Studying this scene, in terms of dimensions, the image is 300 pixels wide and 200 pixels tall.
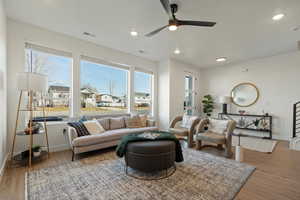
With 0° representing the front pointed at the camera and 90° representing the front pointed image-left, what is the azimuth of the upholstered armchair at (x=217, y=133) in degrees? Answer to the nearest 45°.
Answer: approximately 45°

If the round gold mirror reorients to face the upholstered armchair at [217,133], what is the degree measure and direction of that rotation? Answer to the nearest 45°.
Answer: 0° — it already faces it

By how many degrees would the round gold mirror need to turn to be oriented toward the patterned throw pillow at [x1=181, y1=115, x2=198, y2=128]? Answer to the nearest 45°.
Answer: approximately 45° to its right

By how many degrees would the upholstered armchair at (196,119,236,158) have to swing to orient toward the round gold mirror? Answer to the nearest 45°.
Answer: approximately 135° to its right

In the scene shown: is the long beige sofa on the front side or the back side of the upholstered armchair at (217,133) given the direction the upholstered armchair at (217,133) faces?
on the front side

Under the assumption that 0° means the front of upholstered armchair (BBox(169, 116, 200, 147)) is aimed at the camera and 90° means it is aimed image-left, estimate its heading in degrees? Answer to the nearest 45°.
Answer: approximately 45°

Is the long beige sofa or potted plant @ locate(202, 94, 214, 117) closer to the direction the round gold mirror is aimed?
the long beige sofa

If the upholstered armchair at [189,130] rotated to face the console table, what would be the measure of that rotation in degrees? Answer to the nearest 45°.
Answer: approximately 180°

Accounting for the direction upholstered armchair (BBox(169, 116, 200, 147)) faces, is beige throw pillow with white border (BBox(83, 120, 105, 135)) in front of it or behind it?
in front

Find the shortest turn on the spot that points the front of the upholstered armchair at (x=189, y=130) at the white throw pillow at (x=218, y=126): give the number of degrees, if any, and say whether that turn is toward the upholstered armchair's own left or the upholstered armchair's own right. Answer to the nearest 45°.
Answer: approximately 135° to the upholstered armchair's own left

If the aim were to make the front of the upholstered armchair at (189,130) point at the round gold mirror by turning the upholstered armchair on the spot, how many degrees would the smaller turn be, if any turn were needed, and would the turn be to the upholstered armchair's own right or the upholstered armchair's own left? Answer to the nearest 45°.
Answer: approximately 180°

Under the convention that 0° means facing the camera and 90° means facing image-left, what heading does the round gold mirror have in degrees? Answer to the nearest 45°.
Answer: approximately 0°

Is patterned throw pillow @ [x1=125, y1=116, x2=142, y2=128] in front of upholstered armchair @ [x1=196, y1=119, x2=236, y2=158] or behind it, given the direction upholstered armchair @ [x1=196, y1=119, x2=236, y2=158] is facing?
in front

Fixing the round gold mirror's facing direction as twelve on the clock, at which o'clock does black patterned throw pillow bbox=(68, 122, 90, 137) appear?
The black patterned throw pillow is roughly at 1 o'clock from the round gold mirror.
